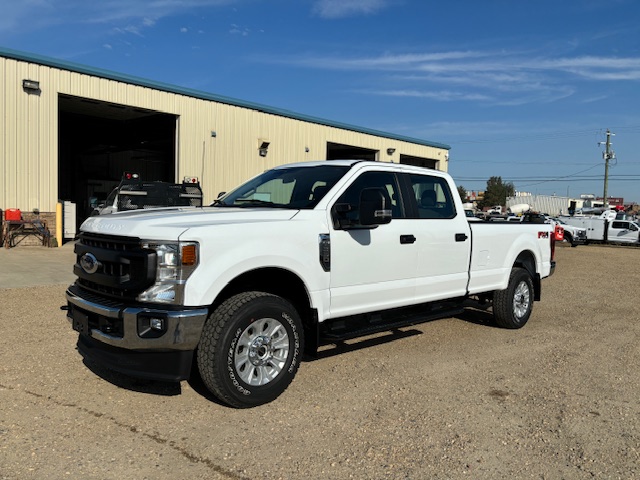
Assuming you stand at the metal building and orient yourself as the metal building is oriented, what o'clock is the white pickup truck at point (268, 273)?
The white pickup truck is roughly at 1 o'clock from the metal building.

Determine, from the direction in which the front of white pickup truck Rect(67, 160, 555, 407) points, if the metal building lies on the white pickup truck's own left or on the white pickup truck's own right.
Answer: on the white pickup truck's own right

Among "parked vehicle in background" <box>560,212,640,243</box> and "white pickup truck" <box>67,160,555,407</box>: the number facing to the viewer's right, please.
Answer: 1

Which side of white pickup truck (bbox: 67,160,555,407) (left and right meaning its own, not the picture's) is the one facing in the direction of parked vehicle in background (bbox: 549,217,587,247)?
back

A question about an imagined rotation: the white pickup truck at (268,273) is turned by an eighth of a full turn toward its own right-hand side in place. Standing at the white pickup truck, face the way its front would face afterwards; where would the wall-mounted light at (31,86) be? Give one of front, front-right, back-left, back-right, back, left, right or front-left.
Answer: front-right

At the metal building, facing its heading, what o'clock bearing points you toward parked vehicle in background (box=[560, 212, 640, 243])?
The parked vehicle in background is roughly at 10 o'clock from the metal building.

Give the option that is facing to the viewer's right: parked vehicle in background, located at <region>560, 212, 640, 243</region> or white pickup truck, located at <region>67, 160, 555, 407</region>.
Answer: the parked vehicle in background

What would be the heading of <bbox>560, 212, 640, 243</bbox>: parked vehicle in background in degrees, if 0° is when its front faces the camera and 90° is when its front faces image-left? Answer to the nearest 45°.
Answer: approximately 270°

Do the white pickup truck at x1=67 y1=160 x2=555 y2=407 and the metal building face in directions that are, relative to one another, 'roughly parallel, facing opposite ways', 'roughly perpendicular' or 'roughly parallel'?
roughly perpendicular

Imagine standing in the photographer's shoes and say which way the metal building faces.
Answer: facing the viewer and to the right of the viewer

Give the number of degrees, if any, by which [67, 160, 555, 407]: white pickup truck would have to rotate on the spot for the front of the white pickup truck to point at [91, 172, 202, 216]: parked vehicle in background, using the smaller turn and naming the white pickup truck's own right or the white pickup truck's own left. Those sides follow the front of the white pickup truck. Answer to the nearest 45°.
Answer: approximately 90° to the white pickup truck's own right

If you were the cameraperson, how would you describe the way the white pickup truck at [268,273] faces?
facing the viewer and to the left of the viewer
